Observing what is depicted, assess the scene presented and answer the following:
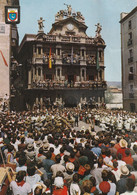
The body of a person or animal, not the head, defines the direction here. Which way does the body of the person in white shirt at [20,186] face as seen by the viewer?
away from the camera

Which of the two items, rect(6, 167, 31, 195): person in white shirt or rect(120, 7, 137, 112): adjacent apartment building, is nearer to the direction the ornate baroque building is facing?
the person in white shirt

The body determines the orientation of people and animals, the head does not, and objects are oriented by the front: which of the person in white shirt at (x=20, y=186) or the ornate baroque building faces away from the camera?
the person in white shirt

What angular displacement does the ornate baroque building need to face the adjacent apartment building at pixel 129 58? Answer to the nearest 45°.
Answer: approximately 90° to its left

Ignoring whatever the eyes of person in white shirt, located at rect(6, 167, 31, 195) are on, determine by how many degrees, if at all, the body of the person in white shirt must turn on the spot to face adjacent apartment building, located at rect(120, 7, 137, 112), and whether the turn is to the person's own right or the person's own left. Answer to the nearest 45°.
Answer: approximately 45° to the person's own right

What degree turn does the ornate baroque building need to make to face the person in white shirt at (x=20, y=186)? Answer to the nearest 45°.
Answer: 0° — it already faces them

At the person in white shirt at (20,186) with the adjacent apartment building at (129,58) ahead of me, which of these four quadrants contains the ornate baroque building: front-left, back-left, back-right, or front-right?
front-left

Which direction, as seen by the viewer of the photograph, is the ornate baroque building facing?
facing the viewer

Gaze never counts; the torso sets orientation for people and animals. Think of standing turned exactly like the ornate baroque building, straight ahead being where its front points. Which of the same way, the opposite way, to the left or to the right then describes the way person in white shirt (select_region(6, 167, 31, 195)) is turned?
the opposite way

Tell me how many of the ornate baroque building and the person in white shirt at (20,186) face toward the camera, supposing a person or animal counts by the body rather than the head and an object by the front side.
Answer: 1
